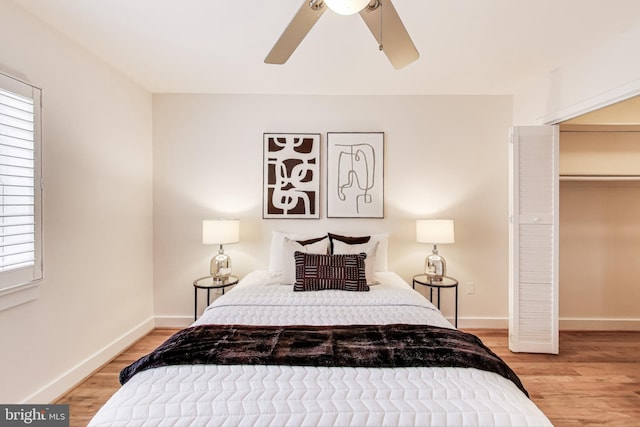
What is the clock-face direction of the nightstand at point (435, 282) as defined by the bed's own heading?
The nightstand is roughly at 7 o'clock from the bed.

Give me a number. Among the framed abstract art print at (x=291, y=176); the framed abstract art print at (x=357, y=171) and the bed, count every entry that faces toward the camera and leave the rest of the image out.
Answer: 3

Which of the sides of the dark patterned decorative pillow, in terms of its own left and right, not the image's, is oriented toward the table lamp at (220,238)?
right

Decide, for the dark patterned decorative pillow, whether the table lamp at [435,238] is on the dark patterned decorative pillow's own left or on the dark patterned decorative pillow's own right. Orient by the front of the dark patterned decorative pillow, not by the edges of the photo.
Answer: on the dark patterned decorative pillow's own left

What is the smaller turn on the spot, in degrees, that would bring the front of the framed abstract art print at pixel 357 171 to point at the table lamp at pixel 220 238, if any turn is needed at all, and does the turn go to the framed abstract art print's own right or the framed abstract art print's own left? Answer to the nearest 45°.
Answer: approximately 90° to the framed abstract art print's own right

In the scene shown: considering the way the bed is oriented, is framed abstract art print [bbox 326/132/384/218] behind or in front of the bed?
behind

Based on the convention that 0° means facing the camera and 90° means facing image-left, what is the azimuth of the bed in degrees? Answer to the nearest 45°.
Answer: approximately 0°

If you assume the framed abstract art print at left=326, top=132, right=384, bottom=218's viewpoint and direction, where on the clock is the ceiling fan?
The ceiling fan is roughly at 12 o'clock from the framed abstract art print.

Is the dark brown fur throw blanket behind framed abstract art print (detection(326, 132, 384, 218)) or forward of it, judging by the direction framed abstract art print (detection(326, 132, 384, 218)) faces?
forward
